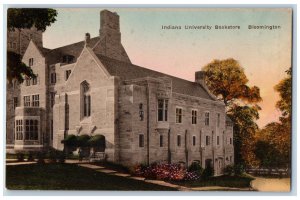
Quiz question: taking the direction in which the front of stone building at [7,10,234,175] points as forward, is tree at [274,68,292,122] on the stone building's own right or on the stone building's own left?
on the stone building's own left
